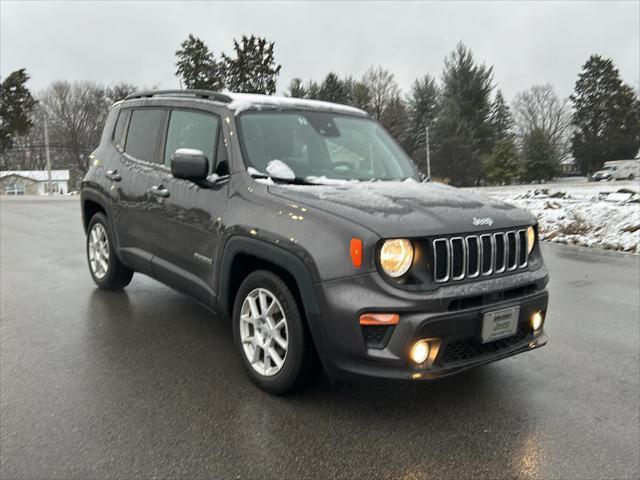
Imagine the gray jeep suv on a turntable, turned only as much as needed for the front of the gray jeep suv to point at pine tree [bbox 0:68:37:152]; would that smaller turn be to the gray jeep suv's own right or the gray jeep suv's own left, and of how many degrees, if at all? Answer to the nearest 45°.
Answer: approximately 180°

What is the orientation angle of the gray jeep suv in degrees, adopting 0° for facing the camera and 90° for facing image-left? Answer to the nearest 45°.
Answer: approximately 315°

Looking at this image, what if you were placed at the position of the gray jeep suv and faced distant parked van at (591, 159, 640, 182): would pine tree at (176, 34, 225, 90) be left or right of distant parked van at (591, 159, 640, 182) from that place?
left

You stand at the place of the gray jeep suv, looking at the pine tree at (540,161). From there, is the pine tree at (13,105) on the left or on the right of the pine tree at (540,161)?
left

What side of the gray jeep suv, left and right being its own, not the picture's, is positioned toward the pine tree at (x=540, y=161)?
left

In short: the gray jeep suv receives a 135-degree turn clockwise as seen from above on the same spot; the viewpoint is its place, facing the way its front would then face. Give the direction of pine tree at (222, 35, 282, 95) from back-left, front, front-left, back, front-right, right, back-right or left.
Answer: right

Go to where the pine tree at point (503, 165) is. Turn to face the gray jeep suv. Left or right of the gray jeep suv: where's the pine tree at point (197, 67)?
right

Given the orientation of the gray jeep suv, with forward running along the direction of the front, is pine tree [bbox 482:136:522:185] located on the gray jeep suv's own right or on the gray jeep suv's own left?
on the gray jeep suv's own left

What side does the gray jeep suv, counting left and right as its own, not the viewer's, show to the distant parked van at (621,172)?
left

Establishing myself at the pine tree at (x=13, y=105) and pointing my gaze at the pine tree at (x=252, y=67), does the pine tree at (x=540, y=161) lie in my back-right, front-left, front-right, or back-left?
front-left

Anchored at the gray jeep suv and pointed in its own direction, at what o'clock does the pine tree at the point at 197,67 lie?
The pine tree is roughly at 7 o'clock from the gray jeep suv.
